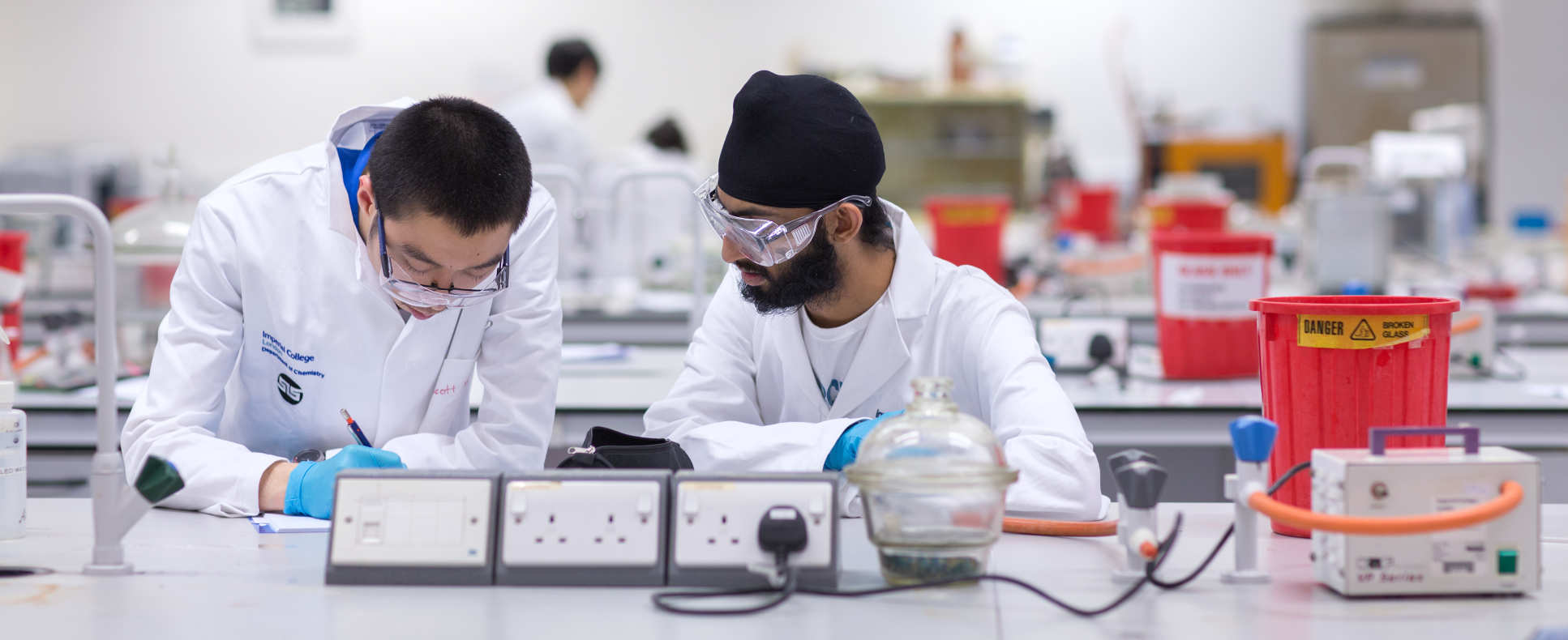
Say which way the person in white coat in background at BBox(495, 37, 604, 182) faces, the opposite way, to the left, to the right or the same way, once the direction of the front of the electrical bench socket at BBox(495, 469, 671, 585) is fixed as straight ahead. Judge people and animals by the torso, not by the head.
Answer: to the left

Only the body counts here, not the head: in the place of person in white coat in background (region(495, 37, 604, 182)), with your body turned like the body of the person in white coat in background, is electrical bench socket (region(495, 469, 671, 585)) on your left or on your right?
on your right

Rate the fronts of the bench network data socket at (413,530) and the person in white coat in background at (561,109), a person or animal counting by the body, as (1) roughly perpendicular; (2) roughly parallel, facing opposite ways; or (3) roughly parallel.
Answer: roughly perpendicular

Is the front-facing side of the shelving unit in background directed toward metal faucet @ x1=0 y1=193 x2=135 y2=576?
yes

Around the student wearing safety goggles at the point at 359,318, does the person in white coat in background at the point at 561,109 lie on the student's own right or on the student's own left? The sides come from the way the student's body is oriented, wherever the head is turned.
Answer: on the student's own left
